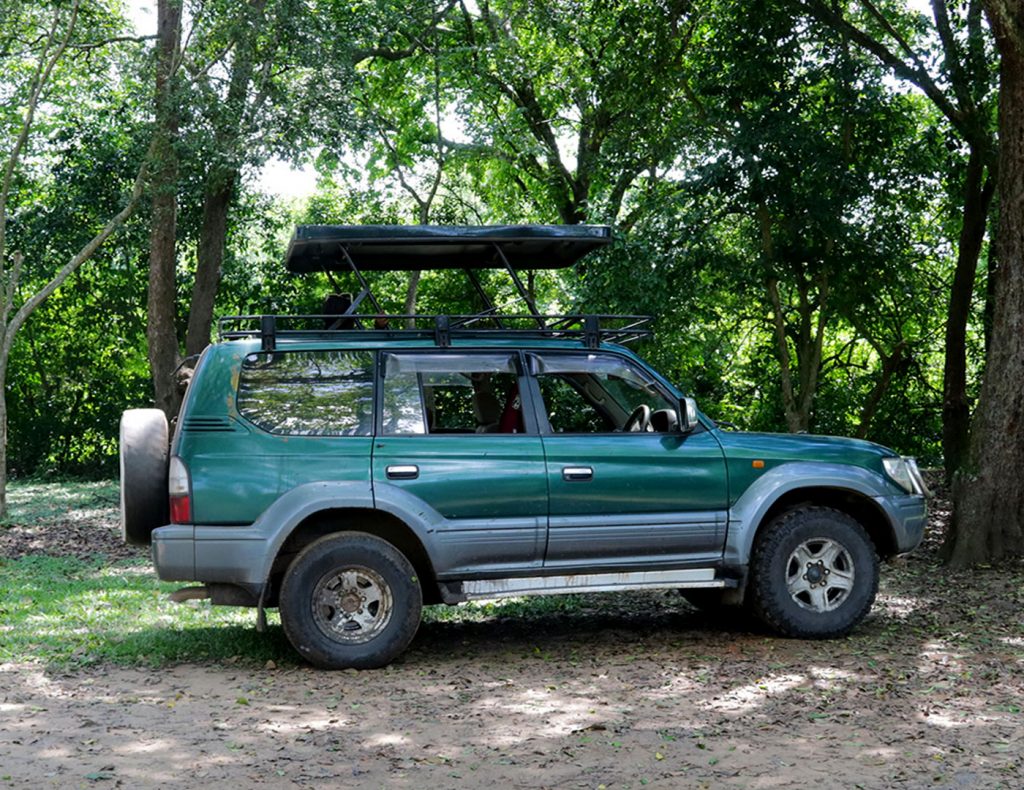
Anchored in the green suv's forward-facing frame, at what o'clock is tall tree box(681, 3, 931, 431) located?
The tall tree is roughly at 10 o'clock from the green suv.

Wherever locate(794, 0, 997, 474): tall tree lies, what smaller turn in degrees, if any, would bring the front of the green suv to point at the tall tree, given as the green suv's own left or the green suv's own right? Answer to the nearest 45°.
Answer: approximately 45° to the green suv's own left

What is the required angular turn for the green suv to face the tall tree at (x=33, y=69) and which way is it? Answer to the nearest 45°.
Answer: approximately 135° to its left

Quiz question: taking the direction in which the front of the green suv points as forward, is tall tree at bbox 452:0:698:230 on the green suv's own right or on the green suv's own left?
on the green suv's own left

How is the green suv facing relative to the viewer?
to the viewer's right

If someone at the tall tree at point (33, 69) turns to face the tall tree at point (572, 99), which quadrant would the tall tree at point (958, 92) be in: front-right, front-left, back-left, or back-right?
front-right

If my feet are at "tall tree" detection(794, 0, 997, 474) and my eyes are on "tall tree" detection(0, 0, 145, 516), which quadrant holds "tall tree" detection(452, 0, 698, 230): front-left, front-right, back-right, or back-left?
front-right

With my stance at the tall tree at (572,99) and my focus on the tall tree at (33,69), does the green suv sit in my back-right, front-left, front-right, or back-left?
front-left
